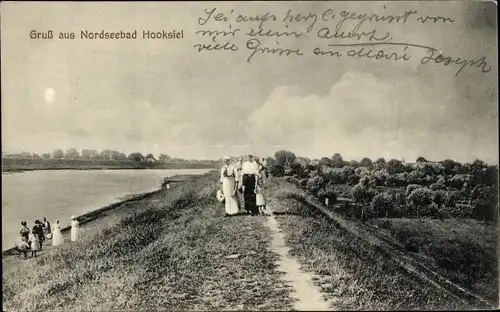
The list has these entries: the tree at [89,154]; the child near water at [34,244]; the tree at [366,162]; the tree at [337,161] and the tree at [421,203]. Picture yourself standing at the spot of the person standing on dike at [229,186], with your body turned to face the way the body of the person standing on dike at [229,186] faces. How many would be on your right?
2

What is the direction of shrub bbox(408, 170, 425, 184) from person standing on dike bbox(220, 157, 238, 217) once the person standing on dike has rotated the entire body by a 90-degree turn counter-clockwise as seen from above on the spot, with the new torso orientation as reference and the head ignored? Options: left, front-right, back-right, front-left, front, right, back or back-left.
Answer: front

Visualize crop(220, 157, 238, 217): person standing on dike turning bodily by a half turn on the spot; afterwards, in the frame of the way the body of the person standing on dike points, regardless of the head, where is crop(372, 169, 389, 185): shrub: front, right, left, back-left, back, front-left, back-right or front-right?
right

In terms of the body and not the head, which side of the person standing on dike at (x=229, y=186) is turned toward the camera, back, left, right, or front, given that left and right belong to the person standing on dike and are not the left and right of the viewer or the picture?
front

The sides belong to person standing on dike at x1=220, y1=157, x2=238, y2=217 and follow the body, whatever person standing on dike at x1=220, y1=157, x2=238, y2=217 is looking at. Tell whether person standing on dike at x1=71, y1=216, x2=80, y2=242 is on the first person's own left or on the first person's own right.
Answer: on the first person's own right

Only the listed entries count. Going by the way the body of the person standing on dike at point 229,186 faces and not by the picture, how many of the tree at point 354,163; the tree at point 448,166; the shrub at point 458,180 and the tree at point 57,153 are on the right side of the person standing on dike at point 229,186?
1

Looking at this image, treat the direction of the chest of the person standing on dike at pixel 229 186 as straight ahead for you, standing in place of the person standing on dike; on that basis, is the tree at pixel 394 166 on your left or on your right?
on your left
